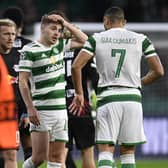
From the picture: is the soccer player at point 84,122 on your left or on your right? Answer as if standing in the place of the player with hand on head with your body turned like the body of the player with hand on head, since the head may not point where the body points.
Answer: on your left

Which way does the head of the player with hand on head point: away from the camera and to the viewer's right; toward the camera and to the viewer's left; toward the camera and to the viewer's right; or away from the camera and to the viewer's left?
toward the camera and to the viewer's right

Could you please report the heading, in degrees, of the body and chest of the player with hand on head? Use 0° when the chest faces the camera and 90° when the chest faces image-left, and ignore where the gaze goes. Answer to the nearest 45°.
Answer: approximately 315°

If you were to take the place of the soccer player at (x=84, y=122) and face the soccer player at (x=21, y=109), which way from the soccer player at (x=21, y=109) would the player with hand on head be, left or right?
left

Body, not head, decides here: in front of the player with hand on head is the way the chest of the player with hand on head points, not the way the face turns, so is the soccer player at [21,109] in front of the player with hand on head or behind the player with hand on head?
behind

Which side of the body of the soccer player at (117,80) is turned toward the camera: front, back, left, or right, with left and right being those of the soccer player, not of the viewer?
back
